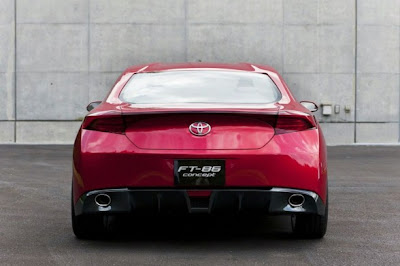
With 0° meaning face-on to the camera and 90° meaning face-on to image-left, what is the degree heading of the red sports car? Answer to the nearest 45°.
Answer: approximately 180°
